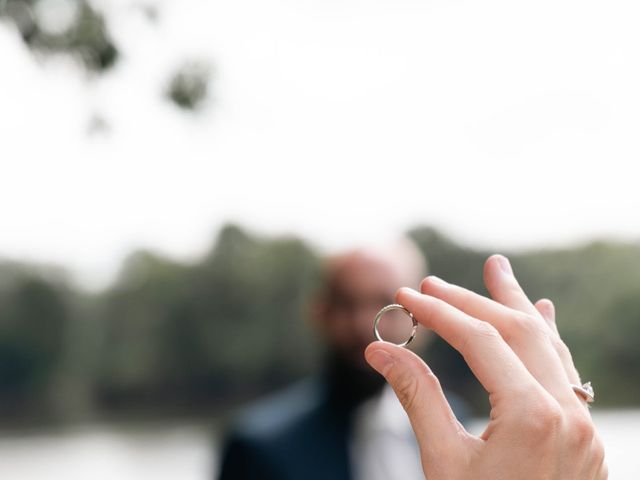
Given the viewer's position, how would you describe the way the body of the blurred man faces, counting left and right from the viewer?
facing the viewer and to the right of the viewer
